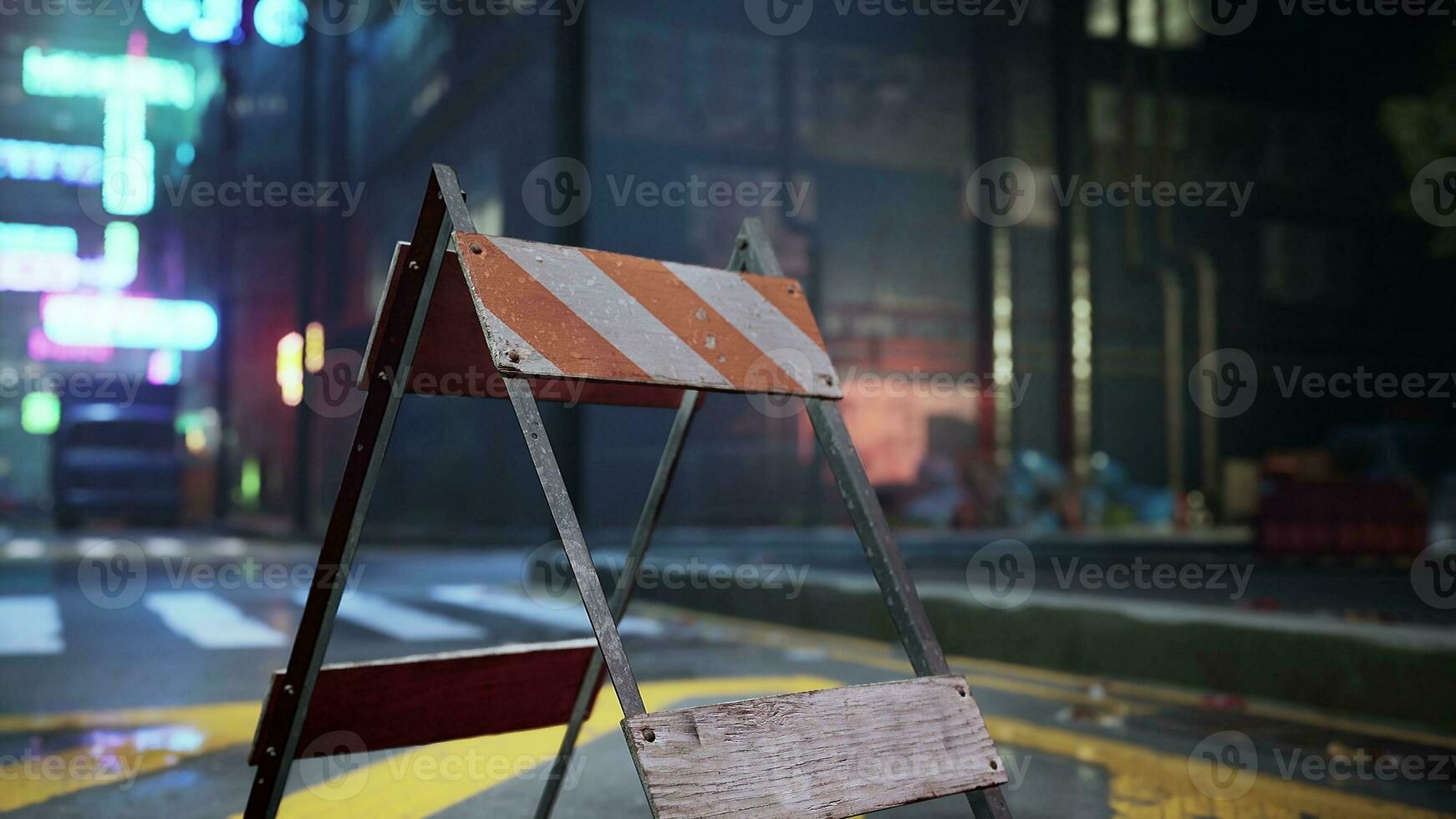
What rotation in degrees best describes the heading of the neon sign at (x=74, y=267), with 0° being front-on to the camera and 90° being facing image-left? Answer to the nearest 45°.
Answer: approximately 0°

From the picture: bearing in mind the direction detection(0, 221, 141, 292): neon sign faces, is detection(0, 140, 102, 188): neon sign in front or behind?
behind

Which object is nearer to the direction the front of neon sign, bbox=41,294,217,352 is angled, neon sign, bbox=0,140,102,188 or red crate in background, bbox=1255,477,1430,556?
the red crate in background

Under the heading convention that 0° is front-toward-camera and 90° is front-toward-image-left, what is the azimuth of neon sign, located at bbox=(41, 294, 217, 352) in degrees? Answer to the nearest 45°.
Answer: approximately 0°
